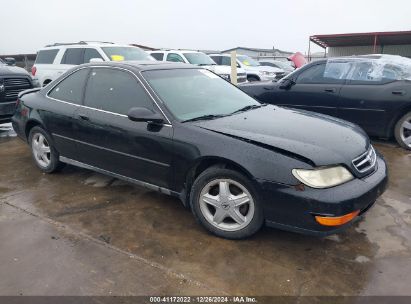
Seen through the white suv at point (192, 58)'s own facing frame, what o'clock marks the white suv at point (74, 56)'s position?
the white suv at point (74, 56) is roughly at 3 o'clock from the white suv at point (192, 58).

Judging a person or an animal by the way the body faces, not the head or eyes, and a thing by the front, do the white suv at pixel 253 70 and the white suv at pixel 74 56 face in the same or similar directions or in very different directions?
same or similar directions

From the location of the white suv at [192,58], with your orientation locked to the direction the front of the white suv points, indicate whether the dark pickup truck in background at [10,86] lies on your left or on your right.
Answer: on your right

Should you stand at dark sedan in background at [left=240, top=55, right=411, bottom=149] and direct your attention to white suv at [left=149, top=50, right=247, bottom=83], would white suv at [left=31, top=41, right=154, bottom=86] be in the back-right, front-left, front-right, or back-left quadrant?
front-left

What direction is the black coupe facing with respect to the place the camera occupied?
facing the viewer and to the right of the viewer

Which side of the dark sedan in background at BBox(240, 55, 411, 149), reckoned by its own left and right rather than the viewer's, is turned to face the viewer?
left

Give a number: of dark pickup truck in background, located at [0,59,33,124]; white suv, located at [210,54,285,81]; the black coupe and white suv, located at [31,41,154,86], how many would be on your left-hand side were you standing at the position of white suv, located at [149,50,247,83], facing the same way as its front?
1

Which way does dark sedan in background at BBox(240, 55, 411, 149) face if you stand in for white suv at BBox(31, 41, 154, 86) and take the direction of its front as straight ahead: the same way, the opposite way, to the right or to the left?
the opposite way

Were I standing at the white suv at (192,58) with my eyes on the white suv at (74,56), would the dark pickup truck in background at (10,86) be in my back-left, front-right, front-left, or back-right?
front-left

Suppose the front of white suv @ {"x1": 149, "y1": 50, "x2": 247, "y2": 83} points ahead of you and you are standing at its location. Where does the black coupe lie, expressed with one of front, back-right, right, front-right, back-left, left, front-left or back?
front-right

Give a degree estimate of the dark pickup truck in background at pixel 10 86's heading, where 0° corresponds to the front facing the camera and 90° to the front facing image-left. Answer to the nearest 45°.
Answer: approximately 315°

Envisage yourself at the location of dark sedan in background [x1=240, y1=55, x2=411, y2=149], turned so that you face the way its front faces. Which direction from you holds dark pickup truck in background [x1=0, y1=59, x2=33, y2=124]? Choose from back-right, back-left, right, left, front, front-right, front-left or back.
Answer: front

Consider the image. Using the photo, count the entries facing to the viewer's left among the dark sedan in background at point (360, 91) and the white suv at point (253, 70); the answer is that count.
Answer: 1

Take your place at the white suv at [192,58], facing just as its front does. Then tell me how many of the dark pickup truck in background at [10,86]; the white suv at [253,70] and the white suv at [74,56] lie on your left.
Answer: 1

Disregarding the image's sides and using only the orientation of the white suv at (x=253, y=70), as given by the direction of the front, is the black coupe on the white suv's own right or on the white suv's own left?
on the white suv's own right

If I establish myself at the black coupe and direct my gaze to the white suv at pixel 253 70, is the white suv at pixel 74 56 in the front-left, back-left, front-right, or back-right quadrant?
front-left

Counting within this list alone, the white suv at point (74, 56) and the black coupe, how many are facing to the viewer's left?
0

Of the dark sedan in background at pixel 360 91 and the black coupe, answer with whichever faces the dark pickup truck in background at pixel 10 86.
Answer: the dark sedan in background at pixel 360 91
